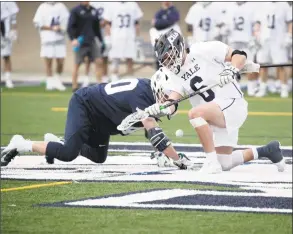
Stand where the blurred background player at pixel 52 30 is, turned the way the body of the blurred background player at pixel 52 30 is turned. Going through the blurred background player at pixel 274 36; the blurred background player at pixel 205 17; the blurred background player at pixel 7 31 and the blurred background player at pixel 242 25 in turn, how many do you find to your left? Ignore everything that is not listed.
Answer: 3

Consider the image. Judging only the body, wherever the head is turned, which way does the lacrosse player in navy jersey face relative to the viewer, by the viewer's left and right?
facing to the right of the viewer

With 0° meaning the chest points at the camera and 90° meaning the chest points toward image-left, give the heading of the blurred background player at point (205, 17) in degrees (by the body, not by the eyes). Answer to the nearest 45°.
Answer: approximately 0°

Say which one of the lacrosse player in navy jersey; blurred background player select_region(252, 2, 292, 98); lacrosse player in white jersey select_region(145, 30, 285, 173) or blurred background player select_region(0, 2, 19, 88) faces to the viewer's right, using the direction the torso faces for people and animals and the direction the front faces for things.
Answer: the lacrosse player in navy jersey

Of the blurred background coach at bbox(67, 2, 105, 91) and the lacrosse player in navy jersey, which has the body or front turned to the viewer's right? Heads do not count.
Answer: the lacrosse player in navy jersey
